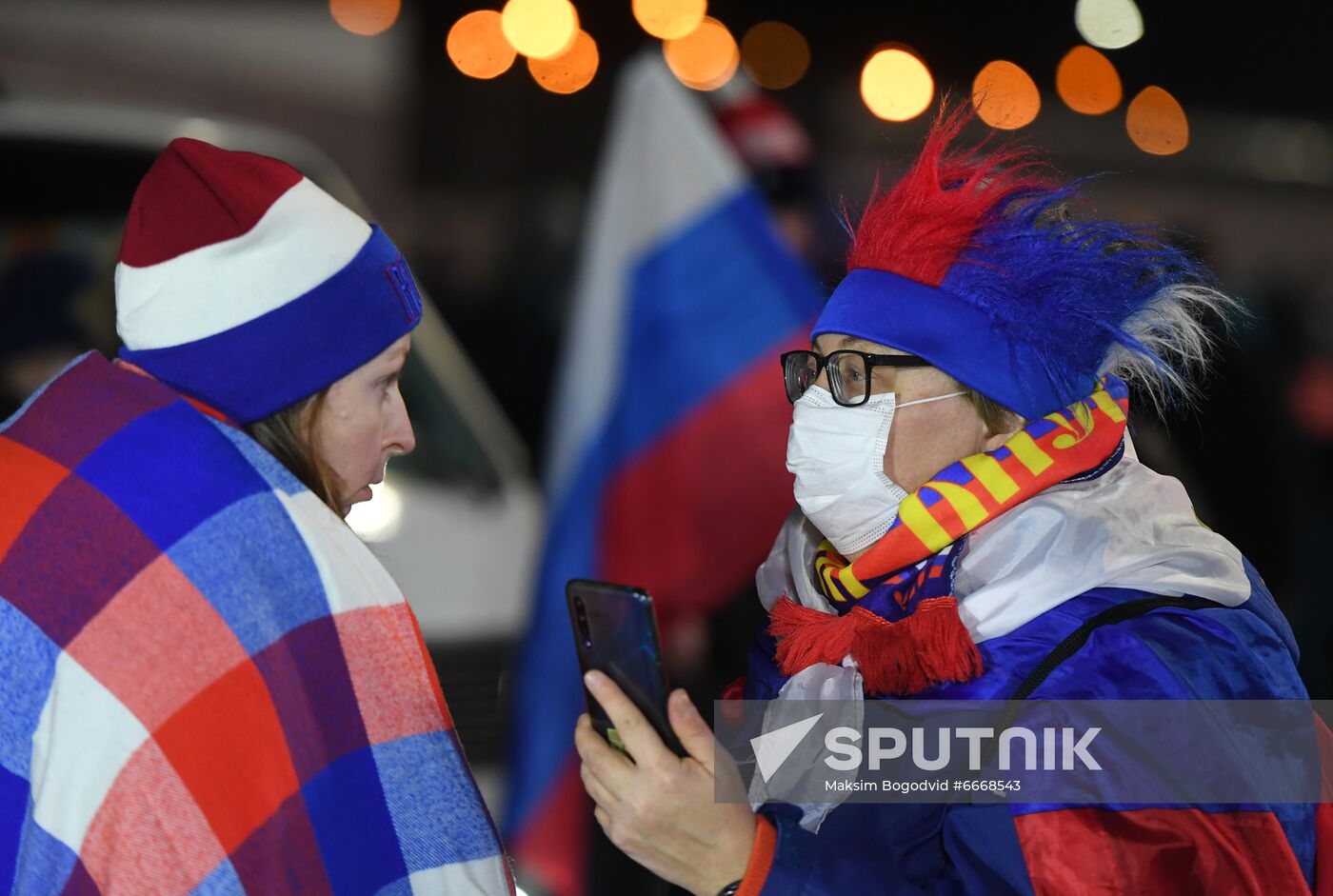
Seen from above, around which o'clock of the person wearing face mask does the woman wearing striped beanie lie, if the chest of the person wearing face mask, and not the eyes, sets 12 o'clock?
The woman wearing striped beanie is roughly at 1 o'clock from the person wearing face mask.

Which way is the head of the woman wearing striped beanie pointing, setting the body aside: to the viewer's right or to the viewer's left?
to the viewer's right

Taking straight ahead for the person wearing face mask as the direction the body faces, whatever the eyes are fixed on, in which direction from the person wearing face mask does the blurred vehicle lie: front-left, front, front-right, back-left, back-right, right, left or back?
right

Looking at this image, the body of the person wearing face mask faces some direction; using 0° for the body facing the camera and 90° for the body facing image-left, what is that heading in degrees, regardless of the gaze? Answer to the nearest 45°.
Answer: approximately 45°

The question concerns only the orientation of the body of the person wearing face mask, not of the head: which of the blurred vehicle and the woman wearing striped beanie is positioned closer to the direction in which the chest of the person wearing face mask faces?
the woman wearing striped beanie
